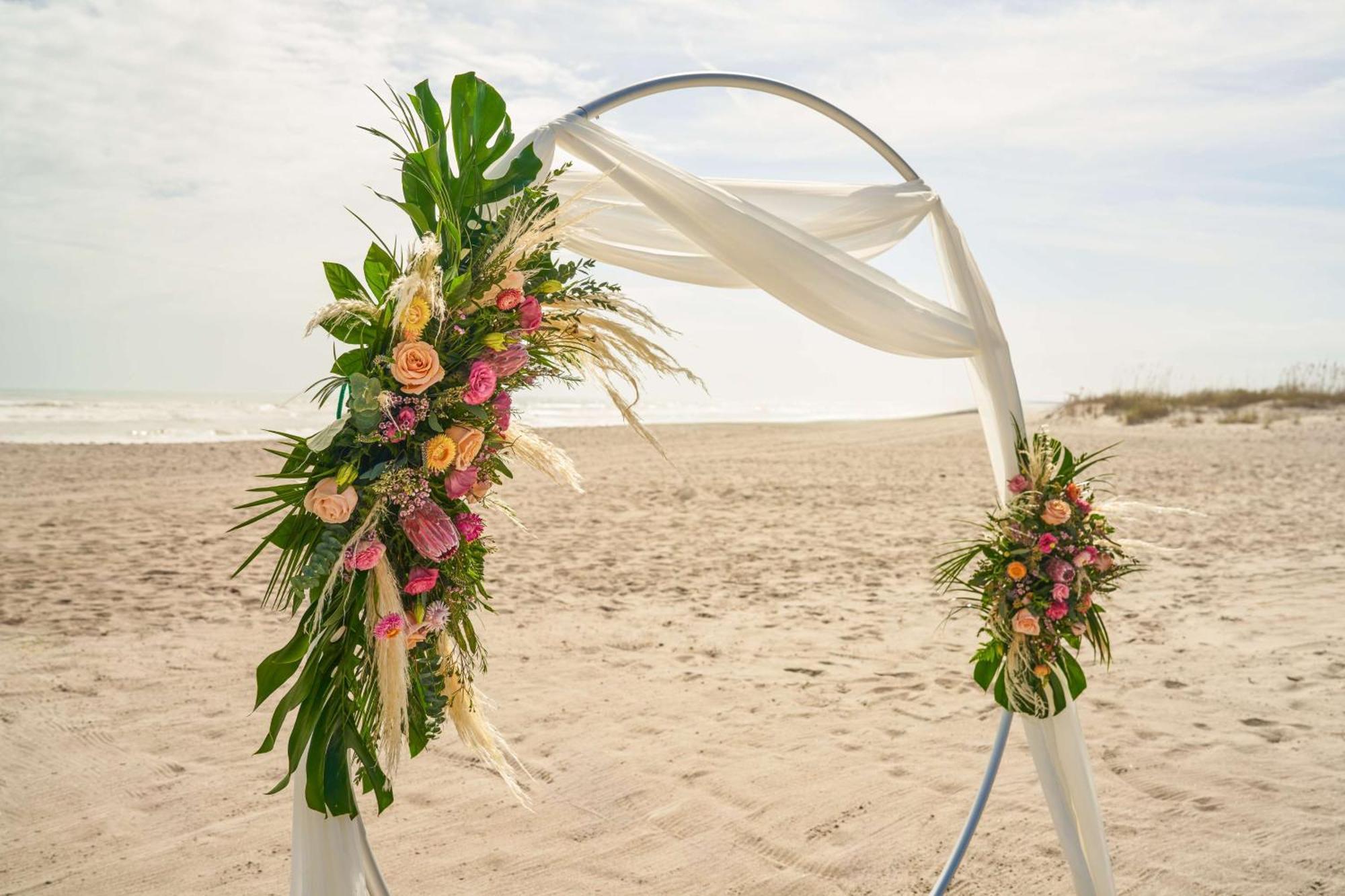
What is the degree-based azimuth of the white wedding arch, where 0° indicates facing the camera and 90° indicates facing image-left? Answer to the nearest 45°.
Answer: approximately 0°
